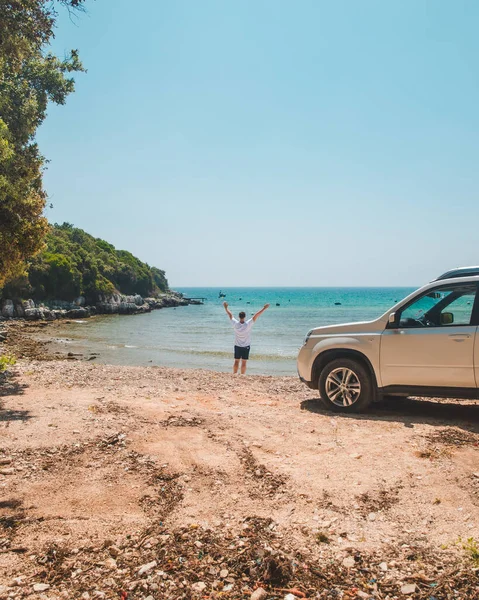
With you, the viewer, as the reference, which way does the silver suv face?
facing to the left of the viewer

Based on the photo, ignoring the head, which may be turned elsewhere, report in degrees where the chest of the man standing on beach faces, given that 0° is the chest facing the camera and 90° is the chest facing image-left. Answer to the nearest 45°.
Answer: approximately 180°
